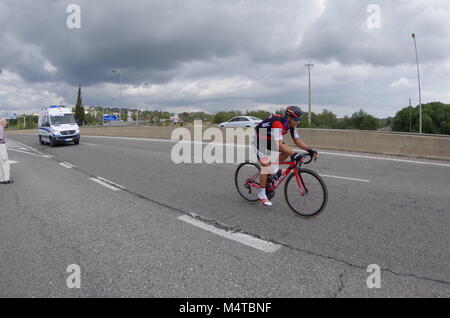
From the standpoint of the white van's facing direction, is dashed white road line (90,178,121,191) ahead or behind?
ahead

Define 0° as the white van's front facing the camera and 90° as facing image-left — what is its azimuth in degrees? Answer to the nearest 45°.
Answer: approximately 315°

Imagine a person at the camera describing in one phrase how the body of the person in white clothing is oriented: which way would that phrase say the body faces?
to the viewer's right

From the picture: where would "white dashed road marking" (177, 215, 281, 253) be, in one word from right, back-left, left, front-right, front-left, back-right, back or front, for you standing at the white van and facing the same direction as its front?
front-right

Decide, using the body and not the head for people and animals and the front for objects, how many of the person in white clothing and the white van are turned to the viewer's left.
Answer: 0
